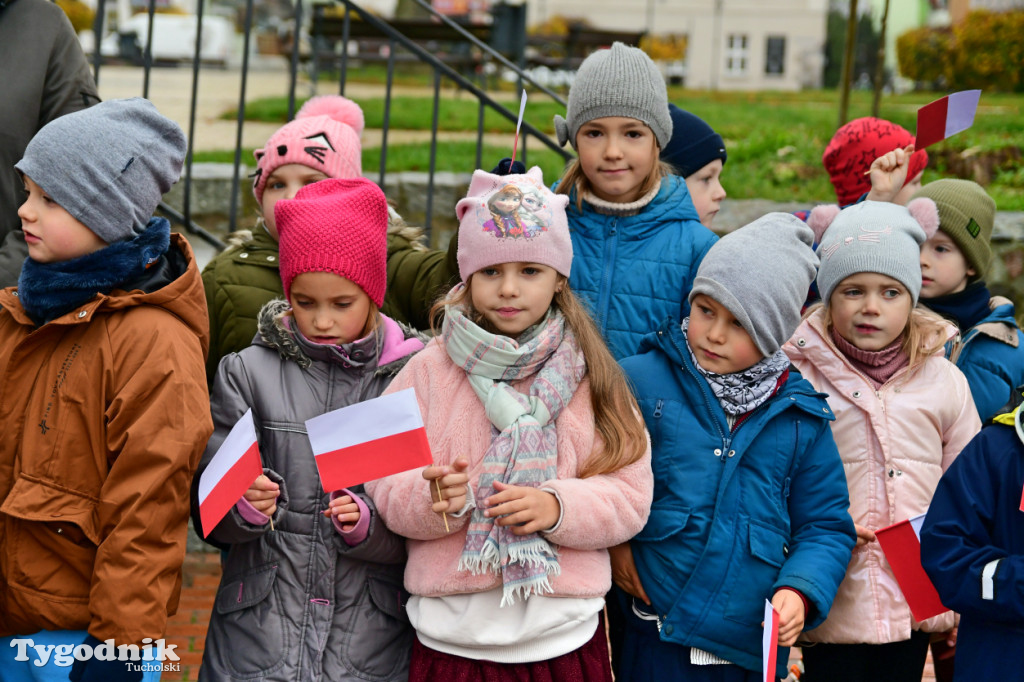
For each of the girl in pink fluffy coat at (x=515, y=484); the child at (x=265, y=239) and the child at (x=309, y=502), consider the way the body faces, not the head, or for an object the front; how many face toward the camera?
3

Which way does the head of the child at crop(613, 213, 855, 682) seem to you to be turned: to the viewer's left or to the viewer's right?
to the viewer's left

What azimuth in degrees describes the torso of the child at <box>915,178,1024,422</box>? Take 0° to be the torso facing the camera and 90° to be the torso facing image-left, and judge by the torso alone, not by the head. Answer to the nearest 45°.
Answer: approximately 45°

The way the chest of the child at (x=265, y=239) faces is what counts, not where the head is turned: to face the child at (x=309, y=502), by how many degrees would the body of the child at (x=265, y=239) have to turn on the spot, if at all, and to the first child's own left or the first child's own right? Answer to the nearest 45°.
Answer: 0° — they already face them

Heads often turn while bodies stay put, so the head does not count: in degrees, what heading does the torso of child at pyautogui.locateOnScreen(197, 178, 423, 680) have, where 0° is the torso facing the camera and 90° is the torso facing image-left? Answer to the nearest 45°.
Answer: approximately 0°

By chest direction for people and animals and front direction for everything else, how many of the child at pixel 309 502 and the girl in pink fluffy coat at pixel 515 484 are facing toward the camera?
2

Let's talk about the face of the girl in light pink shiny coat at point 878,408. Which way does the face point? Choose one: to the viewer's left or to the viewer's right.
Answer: to the viewer's left

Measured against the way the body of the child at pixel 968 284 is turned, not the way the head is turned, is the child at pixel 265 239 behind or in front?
in front

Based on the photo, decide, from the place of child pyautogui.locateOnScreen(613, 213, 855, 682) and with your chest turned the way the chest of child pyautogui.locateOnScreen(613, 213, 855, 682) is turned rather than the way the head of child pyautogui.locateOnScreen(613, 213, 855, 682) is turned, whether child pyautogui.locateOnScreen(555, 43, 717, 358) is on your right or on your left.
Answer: on your right

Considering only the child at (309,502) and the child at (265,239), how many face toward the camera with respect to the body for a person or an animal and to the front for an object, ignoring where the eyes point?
2
